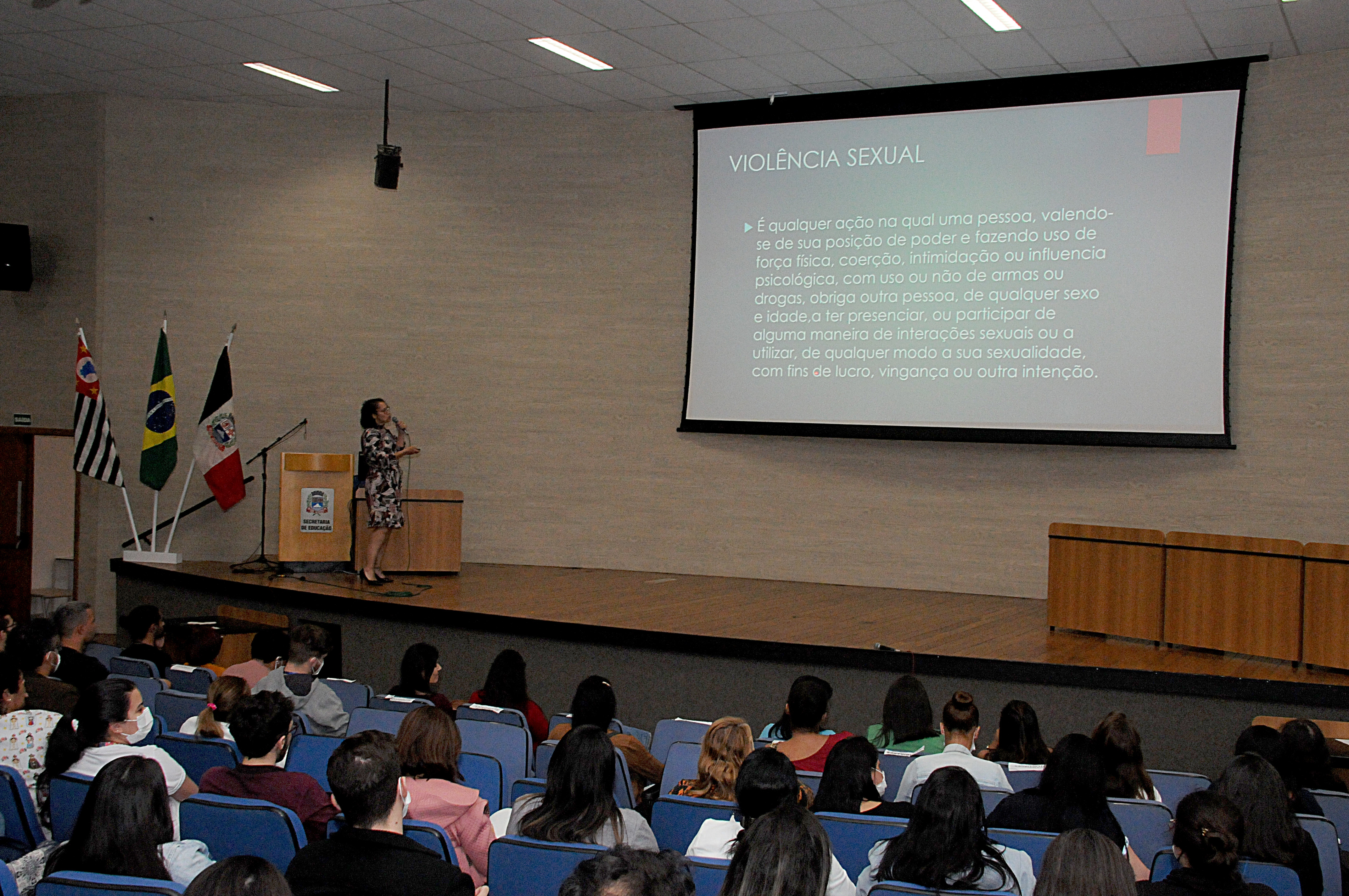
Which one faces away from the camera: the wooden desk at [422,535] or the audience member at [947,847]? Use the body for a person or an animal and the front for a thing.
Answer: the audience member

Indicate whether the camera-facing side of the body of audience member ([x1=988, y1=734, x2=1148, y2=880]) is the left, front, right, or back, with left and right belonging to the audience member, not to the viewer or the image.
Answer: back

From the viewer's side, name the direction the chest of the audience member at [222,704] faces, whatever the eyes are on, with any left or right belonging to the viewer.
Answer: facing away from the viewer and to the right of the viewer

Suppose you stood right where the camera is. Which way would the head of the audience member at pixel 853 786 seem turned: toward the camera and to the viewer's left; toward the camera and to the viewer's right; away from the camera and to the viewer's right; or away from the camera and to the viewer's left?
away from the camera and to the viewer's right

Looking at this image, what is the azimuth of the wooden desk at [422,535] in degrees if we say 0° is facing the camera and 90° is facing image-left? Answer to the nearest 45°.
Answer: approximately 0°

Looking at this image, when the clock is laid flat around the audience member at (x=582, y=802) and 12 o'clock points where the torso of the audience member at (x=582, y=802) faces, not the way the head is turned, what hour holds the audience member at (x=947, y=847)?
the audience member at (x=947, y=847) is roughly at 4 o'clock from the audience member at (x=582, y=802).

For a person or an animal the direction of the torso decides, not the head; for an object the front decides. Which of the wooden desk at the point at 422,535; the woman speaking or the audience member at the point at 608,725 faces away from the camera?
the audience member

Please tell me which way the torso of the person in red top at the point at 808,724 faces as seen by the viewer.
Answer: away from the camera

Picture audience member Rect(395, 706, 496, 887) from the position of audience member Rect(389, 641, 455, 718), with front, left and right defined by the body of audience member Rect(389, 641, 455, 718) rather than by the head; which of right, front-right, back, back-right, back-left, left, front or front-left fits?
back-right

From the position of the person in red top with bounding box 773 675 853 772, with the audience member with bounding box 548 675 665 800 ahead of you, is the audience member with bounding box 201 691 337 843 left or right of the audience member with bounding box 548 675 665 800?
left

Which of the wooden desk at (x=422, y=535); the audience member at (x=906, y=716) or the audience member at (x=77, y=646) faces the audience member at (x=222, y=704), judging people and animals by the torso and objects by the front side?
the wooden desk

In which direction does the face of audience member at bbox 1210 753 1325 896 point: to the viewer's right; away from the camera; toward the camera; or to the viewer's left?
away from the camera

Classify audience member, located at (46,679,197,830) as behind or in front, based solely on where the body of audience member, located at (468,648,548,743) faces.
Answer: behind

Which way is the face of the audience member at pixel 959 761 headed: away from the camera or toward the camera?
away from the camera
